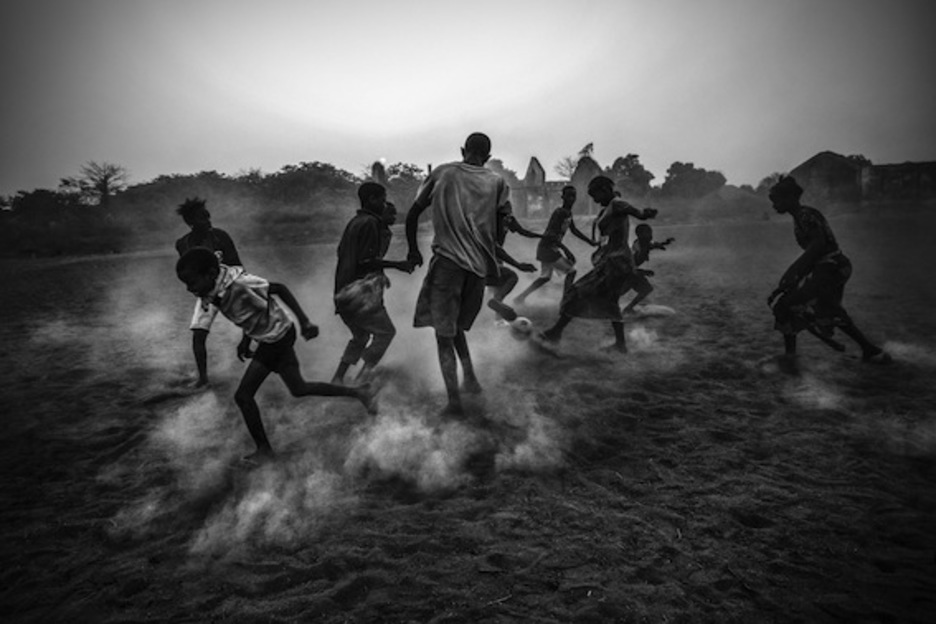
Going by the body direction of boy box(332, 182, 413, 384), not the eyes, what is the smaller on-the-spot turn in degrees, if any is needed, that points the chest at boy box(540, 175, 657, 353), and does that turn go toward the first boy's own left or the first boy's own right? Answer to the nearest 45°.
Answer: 0° — they already face them

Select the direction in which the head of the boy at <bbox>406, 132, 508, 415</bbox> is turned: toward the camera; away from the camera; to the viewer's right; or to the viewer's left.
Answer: away from the camera

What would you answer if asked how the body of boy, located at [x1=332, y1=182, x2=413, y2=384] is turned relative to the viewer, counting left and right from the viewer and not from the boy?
facing to the right of the viewer

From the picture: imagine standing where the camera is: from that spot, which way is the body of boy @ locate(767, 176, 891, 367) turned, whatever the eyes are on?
to the viewer's left

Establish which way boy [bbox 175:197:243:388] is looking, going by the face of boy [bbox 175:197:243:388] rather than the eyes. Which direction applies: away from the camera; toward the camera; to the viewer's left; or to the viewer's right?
to the viewer's right

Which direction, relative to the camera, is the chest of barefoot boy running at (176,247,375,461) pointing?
to the viewer's left

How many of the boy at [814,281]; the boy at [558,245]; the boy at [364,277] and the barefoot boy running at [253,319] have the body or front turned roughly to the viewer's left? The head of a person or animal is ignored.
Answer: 2

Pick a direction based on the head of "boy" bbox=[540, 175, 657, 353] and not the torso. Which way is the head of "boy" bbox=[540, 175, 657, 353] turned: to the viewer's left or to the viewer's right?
to the viewer's left

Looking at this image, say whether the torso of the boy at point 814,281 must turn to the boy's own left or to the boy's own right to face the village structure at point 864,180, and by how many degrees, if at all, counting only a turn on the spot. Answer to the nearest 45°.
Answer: approximately 90° to the boy's own right

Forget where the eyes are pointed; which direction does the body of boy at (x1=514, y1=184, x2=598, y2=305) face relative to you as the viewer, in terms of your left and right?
facing to the right of the viewer

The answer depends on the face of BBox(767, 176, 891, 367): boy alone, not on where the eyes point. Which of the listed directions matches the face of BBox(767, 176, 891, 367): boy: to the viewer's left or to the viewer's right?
to the viewer's left
